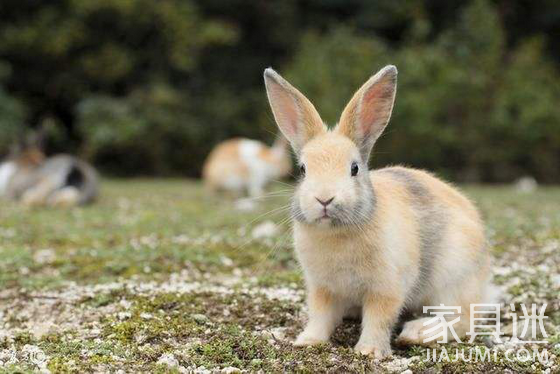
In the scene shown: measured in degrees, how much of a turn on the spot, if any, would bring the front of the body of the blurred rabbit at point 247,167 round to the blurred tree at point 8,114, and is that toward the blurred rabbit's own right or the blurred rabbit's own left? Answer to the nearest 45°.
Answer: approximately 135° to the blurred rabbit's own left

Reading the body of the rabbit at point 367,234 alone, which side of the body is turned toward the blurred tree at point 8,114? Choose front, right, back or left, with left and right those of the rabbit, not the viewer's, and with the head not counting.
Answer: right

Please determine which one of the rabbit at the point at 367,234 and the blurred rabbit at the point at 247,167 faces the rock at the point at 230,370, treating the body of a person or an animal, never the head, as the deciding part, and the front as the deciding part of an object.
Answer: the rabbit

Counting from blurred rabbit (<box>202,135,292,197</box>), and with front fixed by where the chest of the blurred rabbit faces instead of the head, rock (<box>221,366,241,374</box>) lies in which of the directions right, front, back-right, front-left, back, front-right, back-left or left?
right

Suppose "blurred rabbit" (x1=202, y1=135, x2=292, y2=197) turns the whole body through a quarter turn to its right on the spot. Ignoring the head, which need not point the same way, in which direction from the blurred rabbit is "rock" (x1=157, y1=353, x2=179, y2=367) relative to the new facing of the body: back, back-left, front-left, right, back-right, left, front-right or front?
front

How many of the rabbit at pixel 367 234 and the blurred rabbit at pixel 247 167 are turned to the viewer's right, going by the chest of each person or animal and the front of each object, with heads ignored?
1

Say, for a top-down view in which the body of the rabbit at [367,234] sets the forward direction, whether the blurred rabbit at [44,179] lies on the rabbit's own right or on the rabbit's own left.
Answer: on the rabbit's own right

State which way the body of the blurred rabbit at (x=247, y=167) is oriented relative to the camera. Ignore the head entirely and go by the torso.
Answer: to the viewer's right

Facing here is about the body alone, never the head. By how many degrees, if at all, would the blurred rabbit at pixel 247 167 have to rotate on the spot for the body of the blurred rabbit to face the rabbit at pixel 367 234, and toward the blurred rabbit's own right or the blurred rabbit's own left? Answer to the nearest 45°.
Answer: approximately 90° to the blurred rabbit's own right

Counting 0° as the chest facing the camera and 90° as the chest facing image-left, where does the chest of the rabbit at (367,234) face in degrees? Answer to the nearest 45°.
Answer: approximately 45°

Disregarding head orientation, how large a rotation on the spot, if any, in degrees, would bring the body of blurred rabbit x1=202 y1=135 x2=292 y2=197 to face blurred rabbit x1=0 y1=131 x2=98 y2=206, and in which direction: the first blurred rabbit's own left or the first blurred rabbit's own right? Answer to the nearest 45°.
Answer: approximately 180°

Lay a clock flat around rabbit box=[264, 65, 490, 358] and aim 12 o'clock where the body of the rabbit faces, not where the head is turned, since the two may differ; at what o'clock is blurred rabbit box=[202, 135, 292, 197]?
The blurred rabbit is roughly at 4 o'clock from the rabbit.

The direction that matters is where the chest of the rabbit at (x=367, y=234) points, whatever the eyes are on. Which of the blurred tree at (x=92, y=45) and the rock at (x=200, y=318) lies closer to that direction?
the rock

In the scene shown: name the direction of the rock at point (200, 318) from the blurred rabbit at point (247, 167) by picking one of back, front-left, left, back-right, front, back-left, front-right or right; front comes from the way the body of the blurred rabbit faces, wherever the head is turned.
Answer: right

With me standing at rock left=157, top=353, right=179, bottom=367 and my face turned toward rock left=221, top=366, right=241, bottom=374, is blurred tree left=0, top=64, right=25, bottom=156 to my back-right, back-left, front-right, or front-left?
back-left

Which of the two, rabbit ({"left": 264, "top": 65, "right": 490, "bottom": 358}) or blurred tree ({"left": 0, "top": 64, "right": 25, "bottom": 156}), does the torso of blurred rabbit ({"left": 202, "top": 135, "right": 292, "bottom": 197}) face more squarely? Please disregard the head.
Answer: the rabbit
